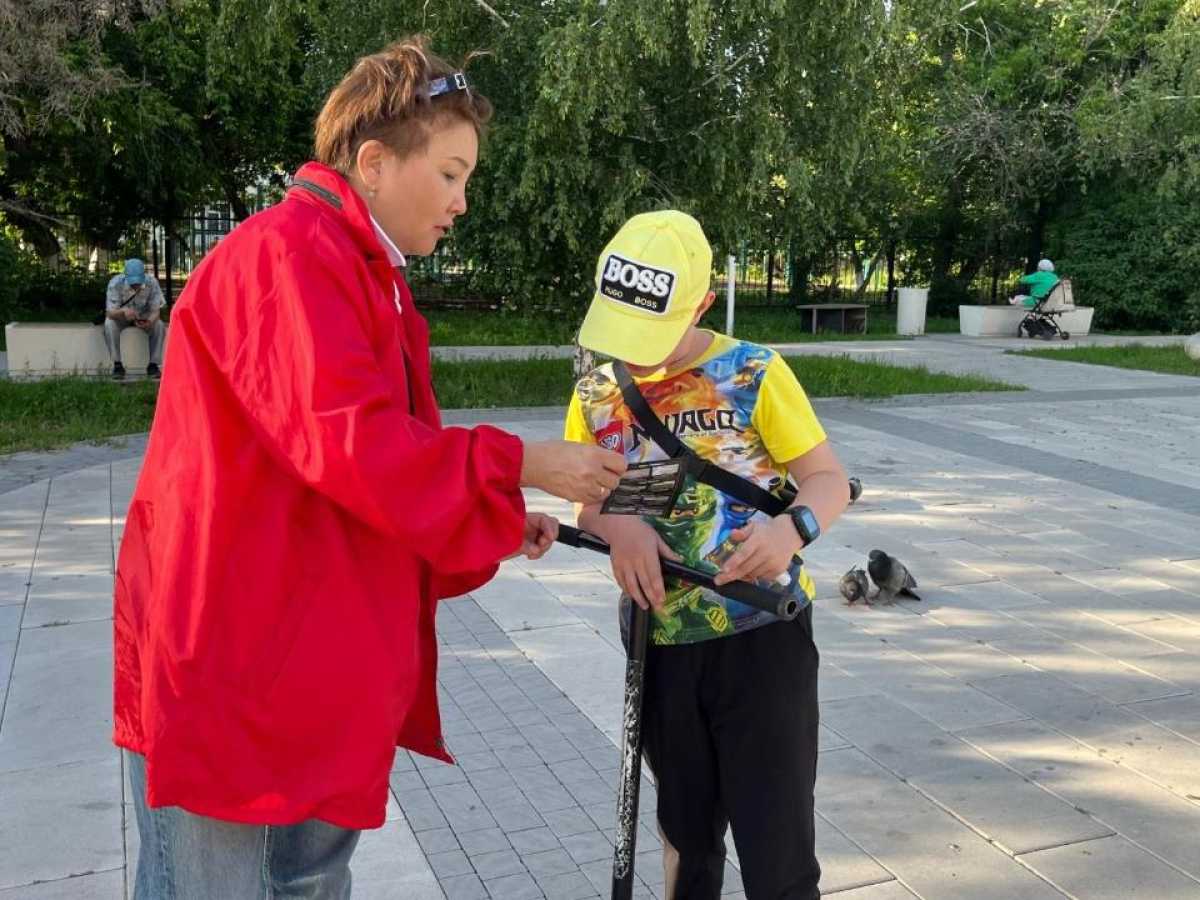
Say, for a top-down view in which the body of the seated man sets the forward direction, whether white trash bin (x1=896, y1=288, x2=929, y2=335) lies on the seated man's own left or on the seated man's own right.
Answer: on the seated man's own left

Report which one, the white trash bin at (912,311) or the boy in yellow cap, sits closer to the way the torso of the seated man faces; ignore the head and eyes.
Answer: the boy in yellow cap

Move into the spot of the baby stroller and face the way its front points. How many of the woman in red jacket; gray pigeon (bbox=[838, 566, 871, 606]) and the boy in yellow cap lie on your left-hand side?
3

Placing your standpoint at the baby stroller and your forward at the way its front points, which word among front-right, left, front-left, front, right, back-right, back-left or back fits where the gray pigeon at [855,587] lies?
left

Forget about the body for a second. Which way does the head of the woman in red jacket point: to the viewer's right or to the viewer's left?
to the viewer's right

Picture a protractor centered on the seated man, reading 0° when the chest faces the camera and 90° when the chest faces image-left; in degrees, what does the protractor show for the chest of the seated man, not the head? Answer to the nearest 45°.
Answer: approximately 0°

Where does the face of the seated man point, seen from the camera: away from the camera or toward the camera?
toward the camera

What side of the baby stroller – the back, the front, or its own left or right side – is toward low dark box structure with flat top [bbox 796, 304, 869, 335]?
front

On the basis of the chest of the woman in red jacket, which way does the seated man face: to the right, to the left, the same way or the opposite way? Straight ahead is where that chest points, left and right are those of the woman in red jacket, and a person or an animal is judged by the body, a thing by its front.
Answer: to the right

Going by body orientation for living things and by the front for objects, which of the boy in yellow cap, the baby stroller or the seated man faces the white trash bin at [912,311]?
the baby stroller

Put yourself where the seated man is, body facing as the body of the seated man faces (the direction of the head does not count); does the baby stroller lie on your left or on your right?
on your left

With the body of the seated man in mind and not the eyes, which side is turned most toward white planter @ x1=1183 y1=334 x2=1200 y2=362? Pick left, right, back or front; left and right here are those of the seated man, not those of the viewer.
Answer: left

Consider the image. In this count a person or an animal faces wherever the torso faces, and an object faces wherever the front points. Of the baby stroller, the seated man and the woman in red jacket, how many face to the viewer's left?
1

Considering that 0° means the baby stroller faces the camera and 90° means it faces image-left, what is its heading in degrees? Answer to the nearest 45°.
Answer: approximately 90°

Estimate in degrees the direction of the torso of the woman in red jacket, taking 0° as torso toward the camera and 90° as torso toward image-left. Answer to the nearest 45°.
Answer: approximately 270°

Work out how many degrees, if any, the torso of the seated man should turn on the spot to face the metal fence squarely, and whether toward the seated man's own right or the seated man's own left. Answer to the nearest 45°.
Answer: approximately 135° to the seated man's own left
